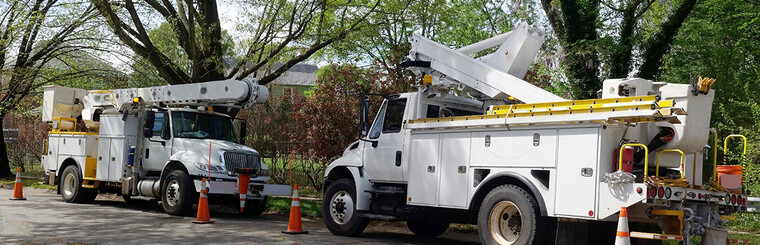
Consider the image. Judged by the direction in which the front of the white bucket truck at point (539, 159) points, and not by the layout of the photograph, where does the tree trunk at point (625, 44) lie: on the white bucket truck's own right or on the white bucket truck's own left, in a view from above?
on the white bucket truck's own right

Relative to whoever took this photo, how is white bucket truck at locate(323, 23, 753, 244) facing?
facing away from the viewer and to the left of the viewer

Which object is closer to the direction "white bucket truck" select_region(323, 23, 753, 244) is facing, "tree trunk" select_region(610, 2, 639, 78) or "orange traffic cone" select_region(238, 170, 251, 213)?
the orange traffic cone

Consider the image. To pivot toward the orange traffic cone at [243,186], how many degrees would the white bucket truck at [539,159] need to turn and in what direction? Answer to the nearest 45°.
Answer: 0° — it already faces it

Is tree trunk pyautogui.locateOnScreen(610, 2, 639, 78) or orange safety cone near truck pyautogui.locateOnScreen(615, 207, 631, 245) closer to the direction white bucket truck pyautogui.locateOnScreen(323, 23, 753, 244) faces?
the tree trunk
